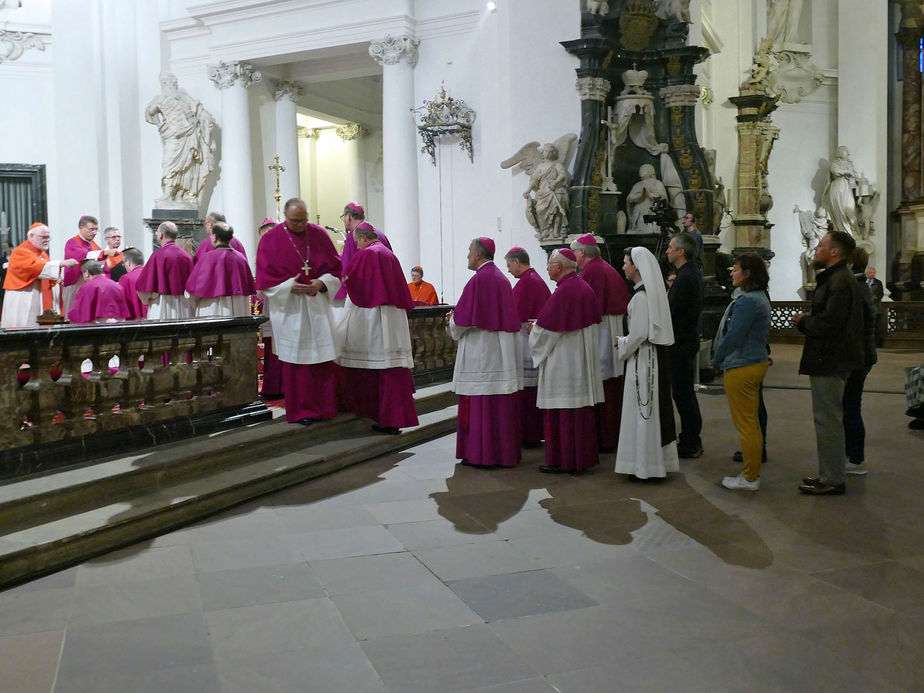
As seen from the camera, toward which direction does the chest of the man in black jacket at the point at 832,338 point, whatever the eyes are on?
to the viewer's left

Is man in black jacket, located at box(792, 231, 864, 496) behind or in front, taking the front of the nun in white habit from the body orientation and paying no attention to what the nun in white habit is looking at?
behind

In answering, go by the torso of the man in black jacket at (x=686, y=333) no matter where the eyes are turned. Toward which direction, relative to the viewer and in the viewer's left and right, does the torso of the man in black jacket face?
facing to the left of the viewer

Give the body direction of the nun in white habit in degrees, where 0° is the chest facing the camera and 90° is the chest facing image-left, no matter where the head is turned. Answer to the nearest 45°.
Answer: approximately 90°

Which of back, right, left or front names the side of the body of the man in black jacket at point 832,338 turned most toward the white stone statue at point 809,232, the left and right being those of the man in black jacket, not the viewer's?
right

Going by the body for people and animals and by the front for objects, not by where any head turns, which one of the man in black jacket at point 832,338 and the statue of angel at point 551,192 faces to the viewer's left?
the man in black jacket

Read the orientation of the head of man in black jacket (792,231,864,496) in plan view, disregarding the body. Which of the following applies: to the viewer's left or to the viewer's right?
to the viewer's left

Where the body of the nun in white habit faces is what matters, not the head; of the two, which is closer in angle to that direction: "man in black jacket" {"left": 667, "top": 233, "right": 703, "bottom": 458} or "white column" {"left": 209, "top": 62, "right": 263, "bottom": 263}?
the white column

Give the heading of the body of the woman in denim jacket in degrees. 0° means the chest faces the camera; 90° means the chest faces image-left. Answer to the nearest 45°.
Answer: approximately 90°
